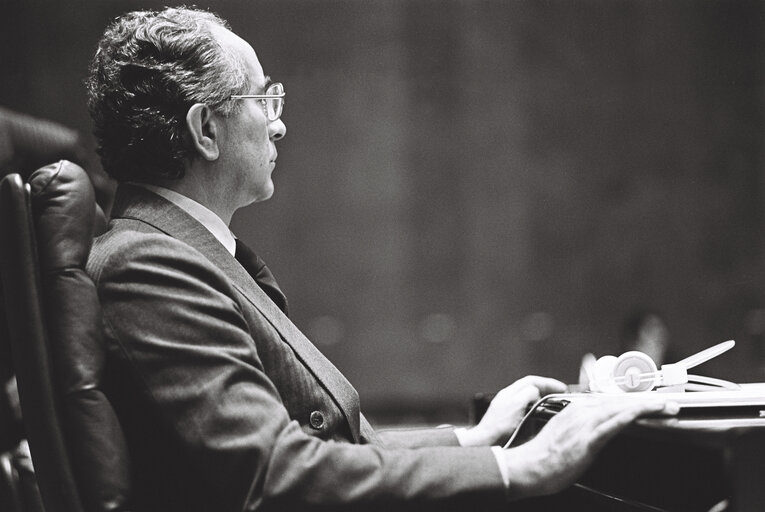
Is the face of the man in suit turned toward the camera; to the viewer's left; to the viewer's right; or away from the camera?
to the viewer's right

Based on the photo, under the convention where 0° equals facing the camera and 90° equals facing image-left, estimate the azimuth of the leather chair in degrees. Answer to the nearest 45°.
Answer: approximately 270°

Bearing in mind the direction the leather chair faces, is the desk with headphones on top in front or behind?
in front

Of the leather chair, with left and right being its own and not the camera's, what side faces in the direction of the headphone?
front

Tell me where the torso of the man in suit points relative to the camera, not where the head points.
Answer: to the viewer's right
